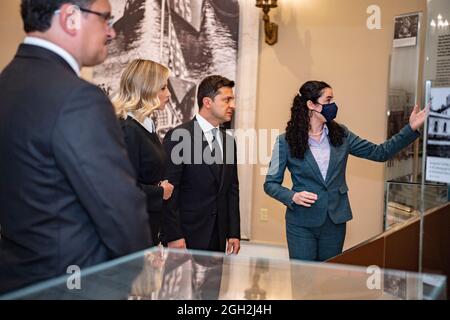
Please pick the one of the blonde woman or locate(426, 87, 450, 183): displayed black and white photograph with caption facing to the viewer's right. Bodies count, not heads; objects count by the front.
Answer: the blonde woman

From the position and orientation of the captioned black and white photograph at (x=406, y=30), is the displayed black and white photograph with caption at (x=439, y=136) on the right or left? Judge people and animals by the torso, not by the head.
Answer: on its left

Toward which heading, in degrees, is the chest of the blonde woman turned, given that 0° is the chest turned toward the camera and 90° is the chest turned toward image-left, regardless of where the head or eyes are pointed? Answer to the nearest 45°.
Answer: approximately 270°

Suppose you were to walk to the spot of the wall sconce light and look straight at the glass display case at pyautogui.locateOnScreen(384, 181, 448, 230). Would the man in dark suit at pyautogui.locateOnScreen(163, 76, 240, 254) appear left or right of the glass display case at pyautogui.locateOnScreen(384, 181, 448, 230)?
right

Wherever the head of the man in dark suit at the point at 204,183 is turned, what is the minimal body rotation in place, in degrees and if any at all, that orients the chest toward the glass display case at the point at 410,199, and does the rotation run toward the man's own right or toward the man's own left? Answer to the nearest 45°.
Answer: approximately 45° to the man's own left

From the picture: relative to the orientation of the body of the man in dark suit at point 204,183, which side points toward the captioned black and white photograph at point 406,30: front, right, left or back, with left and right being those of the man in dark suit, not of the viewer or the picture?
left

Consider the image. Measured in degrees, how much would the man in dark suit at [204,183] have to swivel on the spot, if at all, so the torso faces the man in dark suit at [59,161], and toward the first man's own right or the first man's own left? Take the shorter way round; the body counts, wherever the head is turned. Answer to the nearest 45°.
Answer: approximately 45° to the first man's own right

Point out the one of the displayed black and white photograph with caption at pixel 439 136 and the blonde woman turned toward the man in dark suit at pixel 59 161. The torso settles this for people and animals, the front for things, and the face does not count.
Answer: the displayed black and white photograph with caption

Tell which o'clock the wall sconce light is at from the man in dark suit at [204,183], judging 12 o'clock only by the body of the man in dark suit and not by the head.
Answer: The wall sconce light is roughly at 8 o'clock from the man in dark suit.

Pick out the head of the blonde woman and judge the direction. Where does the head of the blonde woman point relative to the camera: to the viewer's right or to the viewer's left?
to the viewer's right
